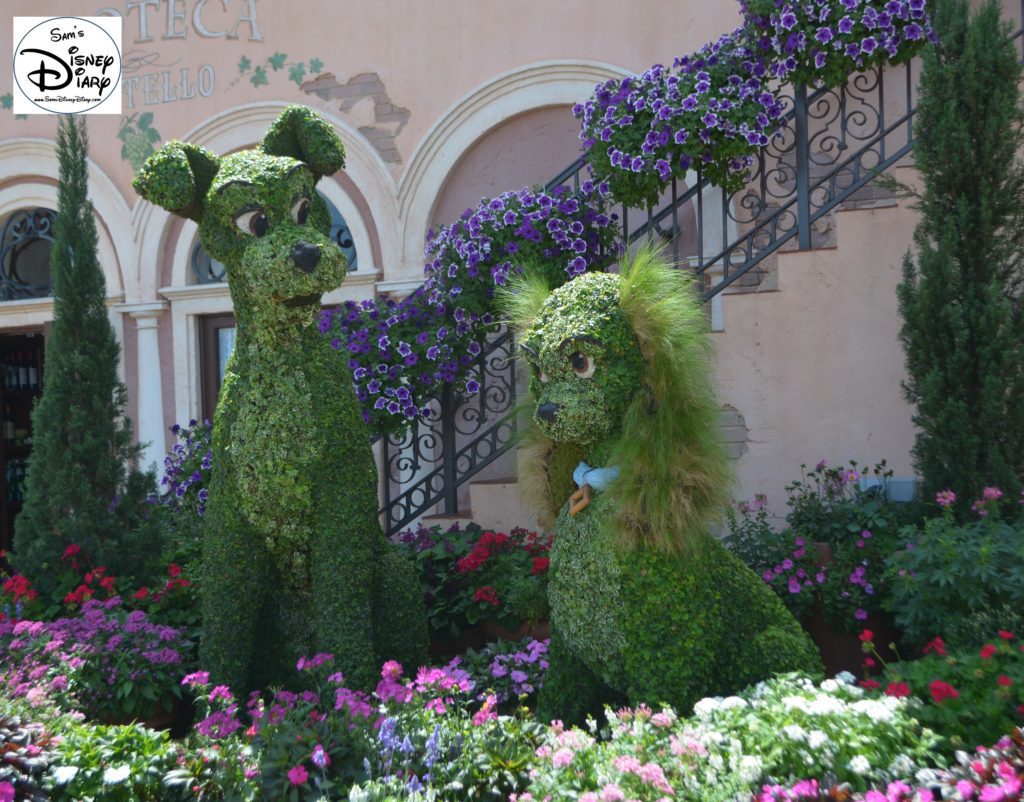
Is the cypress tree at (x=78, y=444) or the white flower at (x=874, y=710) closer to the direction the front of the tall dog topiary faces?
the white flower

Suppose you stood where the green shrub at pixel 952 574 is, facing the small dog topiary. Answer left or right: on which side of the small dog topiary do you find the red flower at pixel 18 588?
right

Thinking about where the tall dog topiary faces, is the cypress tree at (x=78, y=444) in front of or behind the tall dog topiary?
behind

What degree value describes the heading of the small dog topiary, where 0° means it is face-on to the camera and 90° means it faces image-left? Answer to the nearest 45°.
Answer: approximately 45°

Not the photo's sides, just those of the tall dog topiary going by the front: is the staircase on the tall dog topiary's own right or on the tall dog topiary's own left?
on the tall dog topiary's own left

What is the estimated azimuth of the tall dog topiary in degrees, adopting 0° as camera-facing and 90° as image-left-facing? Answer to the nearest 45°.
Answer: approximately 0°

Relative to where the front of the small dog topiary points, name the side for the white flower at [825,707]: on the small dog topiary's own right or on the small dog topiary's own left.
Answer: on the small dog topiary's own left

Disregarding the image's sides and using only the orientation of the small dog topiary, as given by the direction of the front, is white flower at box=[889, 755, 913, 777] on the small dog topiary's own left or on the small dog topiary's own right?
on the small dog topiary's own left

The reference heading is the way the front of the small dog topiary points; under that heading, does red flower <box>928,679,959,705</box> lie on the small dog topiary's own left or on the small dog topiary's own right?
on the small dog topiary's own left

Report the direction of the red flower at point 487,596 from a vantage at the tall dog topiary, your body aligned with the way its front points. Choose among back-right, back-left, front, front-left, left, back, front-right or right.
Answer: back-left

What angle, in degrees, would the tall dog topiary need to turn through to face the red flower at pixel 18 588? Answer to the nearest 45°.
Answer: approximately 135° to its right
